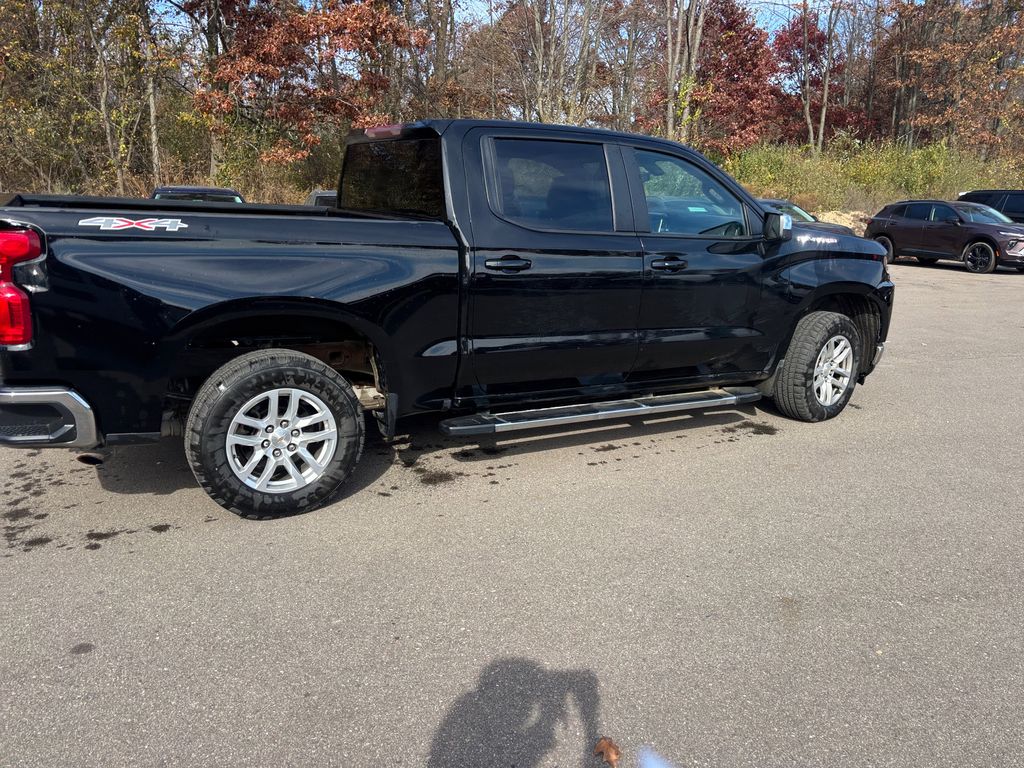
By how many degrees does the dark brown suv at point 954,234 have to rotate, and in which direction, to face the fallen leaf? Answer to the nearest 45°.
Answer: approximately 45° to its right

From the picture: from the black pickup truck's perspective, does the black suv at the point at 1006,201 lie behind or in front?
in front

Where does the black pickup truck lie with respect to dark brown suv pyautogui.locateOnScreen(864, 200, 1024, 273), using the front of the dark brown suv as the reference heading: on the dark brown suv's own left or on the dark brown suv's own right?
on the dark brown suv's own right

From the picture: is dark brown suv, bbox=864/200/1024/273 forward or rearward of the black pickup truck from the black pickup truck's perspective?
forward

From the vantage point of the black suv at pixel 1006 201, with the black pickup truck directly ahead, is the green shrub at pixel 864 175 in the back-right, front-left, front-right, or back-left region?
back-right

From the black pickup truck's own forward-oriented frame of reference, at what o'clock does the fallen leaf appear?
The fallen leaf is roughly at 4 o'clock from the black pickup truck.

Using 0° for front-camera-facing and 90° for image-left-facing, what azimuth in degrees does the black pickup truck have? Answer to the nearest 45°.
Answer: approximately 225°

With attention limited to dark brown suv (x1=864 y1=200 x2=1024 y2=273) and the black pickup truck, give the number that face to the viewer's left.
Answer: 0
